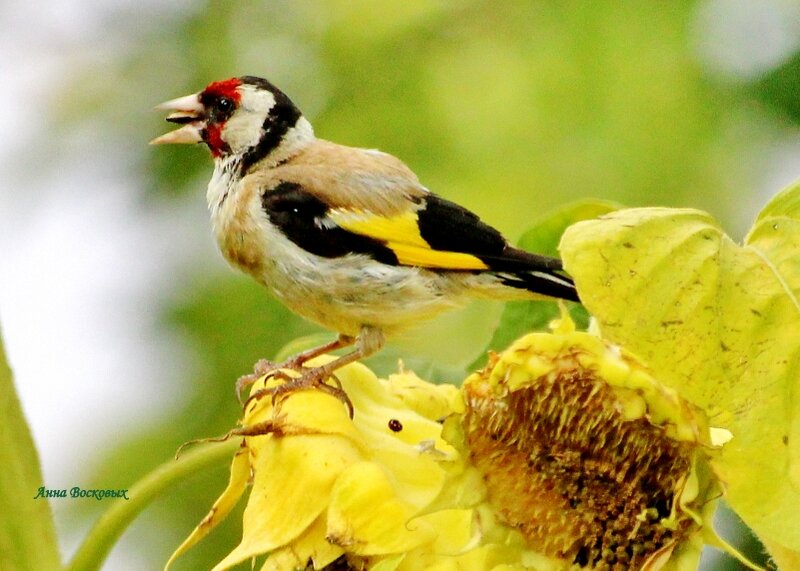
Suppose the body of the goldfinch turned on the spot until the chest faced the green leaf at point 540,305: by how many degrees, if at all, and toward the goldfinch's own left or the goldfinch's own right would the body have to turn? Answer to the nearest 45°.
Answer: approximately 135° to the goldfinch's own left

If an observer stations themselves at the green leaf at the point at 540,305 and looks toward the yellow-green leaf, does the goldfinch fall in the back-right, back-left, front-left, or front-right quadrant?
back-right

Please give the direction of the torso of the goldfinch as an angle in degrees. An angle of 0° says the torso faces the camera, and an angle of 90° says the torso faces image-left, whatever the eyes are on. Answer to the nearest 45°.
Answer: approximately 90°
